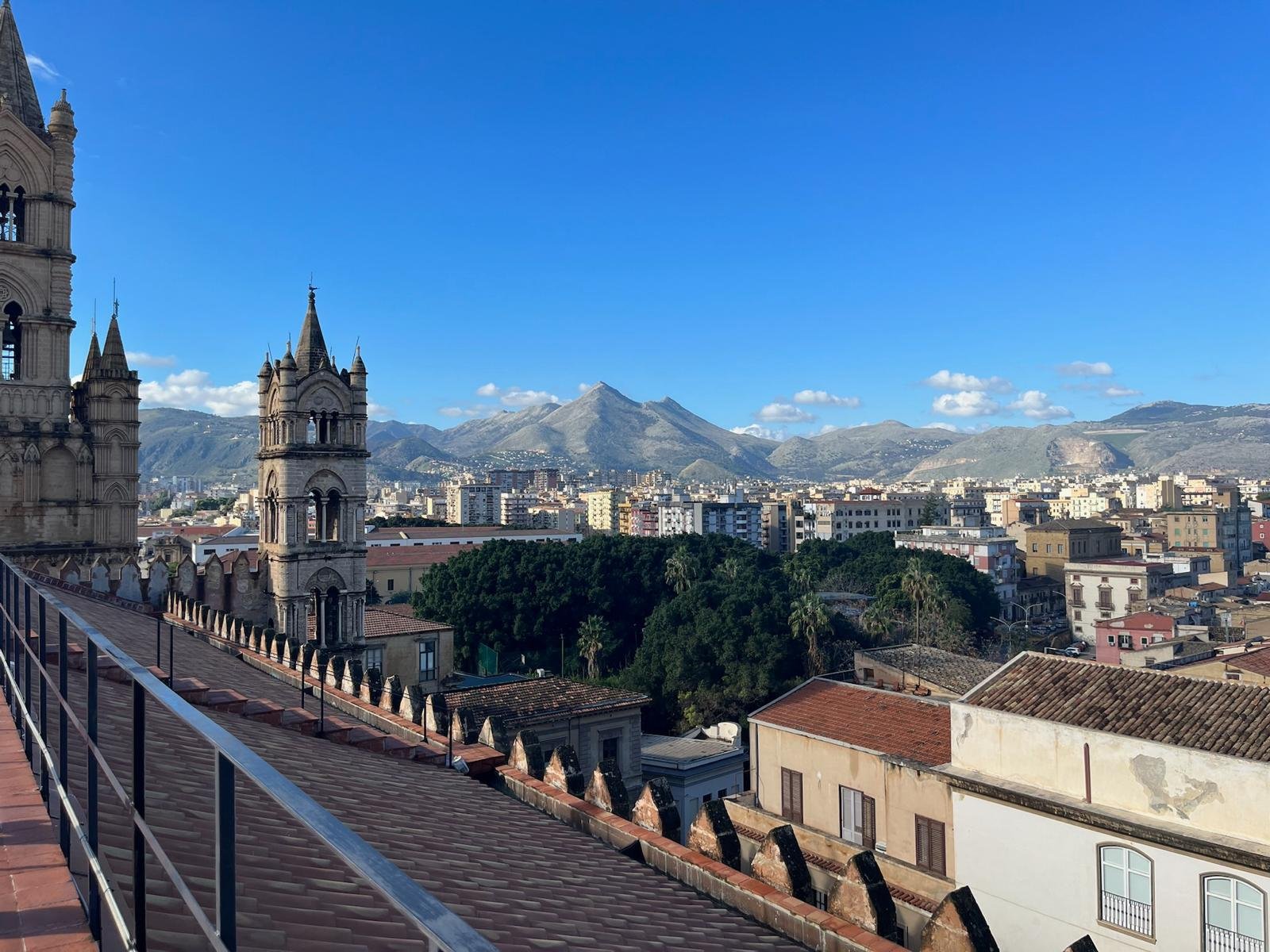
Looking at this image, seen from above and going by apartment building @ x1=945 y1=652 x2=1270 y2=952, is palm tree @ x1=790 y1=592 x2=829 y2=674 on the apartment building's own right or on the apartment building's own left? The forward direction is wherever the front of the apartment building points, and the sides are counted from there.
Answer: on the apartment building's own right

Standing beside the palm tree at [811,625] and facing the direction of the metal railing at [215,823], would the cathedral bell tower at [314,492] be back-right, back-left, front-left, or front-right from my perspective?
front-right

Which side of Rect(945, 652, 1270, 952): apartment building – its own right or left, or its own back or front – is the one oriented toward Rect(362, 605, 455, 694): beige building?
right

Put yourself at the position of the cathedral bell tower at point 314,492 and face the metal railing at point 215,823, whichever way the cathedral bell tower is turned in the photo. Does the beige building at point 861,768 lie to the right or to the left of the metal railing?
left

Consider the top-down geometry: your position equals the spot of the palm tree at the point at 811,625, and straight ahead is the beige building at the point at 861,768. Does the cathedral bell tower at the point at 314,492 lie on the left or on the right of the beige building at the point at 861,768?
right

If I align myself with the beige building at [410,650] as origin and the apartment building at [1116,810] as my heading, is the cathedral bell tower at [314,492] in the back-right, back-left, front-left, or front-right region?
front-right

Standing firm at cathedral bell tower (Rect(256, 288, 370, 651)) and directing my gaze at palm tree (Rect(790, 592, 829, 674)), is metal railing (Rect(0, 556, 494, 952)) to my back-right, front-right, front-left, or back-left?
back-right

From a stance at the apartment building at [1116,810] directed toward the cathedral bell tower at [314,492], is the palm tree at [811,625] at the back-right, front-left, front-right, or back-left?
front-right

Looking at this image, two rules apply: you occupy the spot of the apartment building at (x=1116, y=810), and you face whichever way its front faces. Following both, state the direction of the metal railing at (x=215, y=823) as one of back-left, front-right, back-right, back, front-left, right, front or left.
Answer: front-left

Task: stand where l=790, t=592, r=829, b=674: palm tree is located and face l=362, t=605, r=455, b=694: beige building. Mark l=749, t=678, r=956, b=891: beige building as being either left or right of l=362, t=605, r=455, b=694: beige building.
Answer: left

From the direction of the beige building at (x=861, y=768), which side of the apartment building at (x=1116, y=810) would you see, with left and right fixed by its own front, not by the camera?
right

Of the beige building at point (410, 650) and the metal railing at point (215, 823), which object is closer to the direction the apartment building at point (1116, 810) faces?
the metal railing

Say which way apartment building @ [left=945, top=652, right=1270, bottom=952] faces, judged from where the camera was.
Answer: facing the viewer and to the left of the viewer
